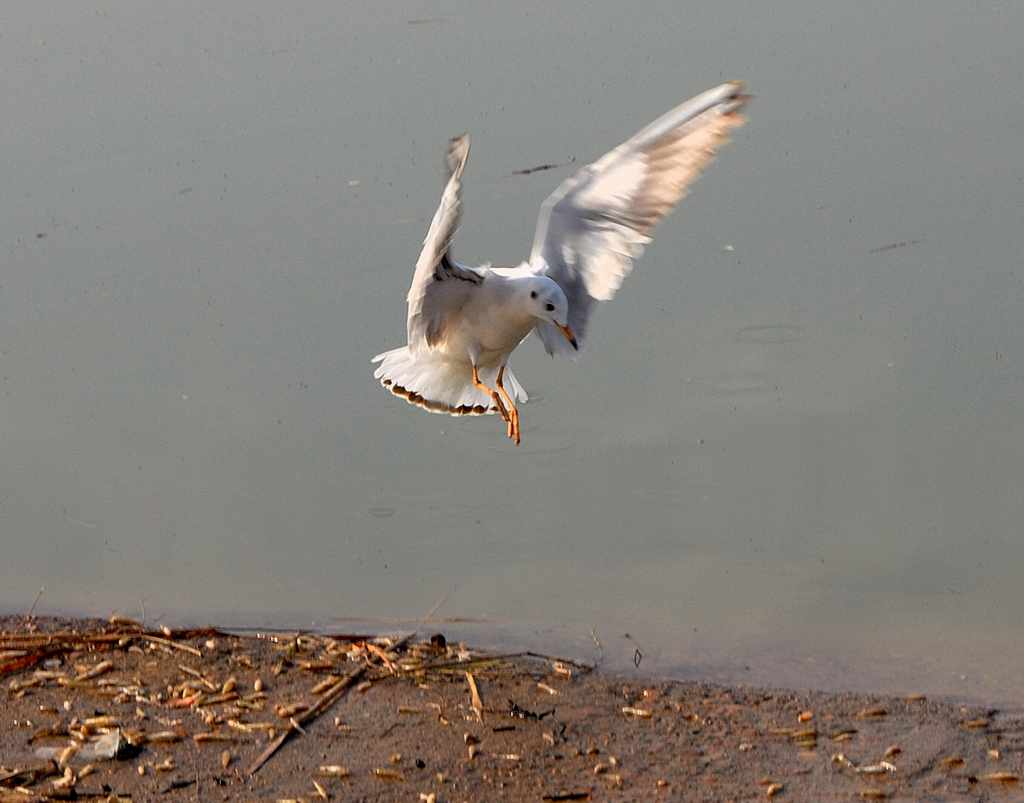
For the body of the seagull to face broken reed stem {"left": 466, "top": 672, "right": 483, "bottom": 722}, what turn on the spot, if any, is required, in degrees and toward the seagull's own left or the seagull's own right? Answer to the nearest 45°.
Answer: approximately 45° to the seagull's own right

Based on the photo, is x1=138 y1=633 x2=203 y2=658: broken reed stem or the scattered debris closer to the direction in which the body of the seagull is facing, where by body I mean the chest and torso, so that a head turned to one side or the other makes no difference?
the scattered debris

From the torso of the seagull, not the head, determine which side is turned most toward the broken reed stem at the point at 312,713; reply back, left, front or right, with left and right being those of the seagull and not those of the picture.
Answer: right

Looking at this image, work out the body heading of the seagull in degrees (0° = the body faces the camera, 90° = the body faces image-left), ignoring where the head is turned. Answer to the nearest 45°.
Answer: approximately 315°

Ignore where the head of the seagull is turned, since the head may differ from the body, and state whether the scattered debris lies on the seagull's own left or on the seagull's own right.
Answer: on the seagull's own right
